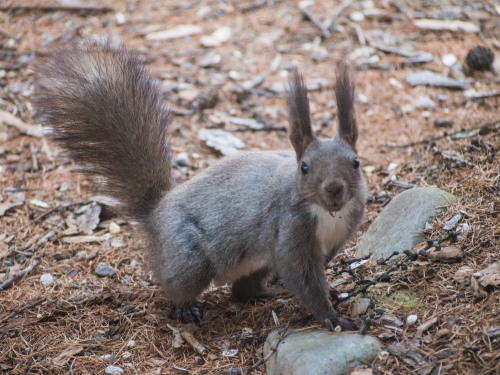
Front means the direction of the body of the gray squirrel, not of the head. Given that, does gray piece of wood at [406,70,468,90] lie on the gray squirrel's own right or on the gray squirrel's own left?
on the gray squirrel's own left

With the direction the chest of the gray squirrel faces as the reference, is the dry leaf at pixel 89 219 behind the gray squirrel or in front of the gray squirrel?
behind

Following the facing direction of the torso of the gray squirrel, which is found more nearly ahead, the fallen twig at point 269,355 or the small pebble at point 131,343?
the fallen twig

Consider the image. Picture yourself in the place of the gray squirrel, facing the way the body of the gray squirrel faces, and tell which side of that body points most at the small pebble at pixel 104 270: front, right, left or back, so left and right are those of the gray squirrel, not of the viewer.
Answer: back

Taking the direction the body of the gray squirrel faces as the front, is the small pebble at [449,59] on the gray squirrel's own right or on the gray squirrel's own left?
on the gray squirrel's own left

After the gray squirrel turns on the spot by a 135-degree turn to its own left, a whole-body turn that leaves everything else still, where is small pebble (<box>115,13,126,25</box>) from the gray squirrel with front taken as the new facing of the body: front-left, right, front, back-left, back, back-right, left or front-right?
front

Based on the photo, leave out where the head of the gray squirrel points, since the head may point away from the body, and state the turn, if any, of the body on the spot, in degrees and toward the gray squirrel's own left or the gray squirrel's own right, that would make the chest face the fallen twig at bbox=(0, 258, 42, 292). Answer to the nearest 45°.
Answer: approximately 135° to the gray squirrel's own right

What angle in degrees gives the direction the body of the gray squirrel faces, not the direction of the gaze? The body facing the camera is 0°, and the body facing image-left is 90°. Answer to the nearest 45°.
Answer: approximately 315°

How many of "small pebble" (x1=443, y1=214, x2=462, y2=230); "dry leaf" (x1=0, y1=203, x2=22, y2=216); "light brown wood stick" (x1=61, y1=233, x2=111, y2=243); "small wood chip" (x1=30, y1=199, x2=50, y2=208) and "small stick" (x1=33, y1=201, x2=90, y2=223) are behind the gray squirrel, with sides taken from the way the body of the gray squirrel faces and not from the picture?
4

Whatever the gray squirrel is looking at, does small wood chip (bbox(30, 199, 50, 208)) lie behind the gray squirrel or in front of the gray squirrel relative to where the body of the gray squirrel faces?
behind

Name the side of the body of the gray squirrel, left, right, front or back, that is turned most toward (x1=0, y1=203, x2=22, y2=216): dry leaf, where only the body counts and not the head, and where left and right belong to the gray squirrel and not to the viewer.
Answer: back

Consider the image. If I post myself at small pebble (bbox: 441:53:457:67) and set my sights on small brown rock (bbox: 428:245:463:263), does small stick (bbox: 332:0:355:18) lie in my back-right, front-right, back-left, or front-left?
back-right

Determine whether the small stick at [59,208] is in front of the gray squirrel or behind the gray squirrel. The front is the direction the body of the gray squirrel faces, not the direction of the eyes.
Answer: behind

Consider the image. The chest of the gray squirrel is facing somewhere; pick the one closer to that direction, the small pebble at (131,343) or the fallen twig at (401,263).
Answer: the fallen twig

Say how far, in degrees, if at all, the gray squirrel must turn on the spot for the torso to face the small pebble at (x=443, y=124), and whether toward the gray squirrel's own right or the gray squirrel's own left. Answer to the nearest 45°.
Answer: approximately 90° to the gray squirrel's own left

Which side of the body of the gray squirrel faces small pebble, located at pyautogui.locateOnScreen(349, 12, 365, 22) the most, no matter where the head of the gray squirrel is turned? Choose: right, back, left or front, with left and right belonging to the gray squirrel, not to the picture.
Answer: left
